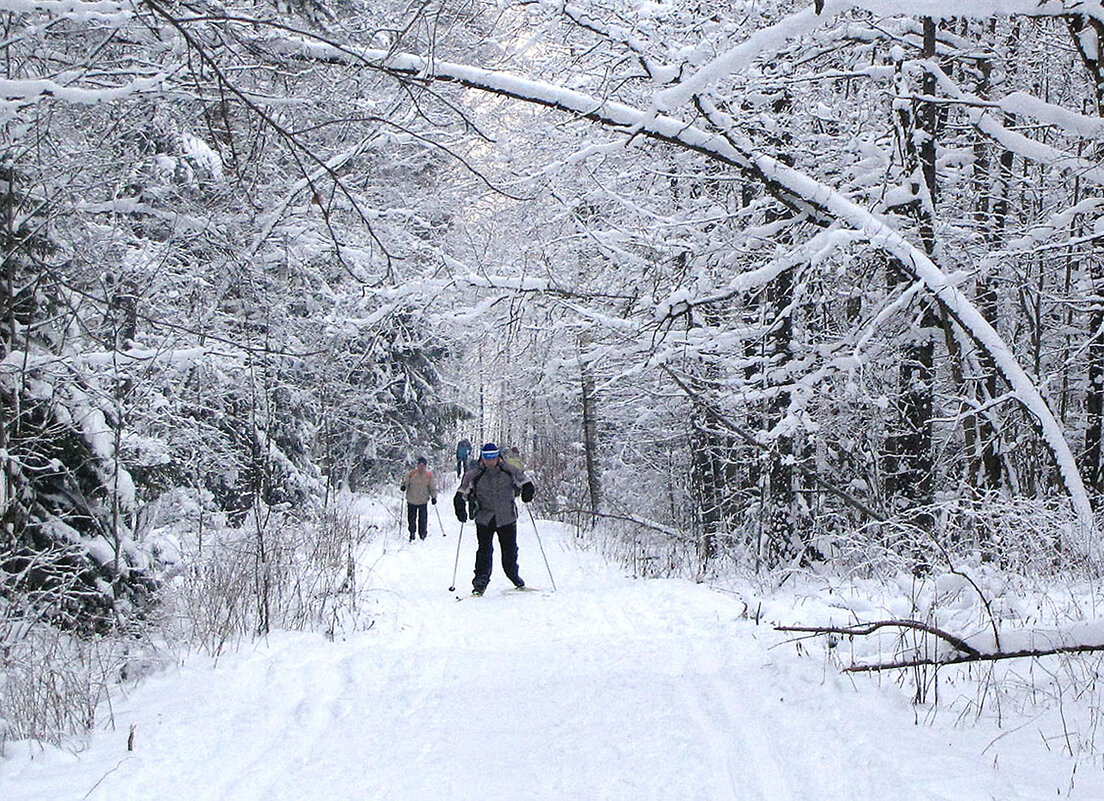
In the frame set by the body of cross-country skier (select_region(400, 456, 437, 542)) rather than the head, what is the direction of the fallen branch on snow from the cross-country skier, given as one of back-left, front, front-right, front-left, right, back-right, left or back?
front

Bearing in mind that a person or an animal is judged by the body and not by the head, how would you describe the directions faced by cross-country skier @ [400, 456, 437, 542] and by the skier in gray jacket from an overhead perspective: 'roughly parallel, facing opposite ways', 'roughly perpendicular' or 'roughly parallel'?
roughly parallel

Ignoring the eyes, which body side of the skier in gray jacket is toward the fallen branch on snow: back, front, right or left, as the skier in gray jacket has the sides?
front

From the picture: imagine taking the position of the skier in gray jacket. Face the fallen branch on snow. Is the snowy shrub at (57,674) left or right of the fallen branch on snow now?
right

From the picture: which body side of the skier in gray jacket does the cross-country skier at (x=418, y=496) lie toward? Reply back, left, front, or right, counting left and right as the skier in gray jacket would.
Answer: back

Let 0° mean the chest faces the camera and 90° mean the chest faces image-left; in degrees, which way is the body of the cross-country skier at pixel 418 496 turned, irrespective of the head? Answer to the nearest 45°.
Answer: approximately 0°

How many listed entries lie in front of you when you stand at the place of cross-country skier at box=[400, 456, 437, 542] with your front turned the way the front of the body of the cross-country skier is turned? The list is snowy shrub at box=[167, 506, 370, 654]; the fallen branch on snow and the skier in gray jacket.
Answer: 3

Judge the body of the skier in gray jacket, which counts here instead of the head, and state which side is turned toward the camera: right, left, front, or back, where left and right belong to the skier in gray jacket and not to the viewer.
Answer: front

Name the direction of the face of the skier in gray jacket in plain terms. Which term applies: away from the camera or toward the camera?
toward the camera

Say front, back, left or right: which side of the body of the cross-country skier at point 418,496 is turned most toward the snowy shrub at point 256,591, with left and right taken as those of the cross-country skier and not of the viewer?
front

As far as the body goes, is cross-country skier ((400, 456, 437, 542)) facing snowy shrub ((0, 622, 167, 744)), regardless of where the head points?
yes
